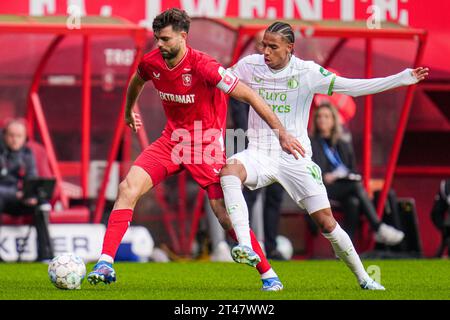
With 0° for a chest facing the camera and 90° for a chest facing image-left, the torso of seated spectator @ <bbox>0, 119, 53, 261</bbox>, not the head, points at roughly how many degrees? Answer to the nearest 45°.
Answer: approximately 315°

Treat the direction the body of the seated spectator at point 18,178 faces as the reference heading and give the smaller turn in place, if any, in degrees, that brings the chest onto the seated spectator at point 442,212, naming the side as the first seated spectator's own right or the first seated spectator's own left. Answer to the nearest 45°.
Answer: approximately 45° to the first seated spectator's own left

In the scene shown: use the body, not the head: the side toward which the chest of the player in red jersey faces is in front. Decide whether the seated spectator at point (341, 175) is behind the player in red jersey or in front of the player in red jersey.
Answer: behind

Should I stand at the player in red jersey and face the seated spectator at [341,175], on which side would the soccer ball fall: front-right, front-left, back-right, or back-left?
back-left

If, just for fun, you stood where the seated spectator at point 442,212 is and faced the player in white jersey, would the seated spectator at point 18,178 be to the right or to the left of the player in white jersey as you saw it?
right
